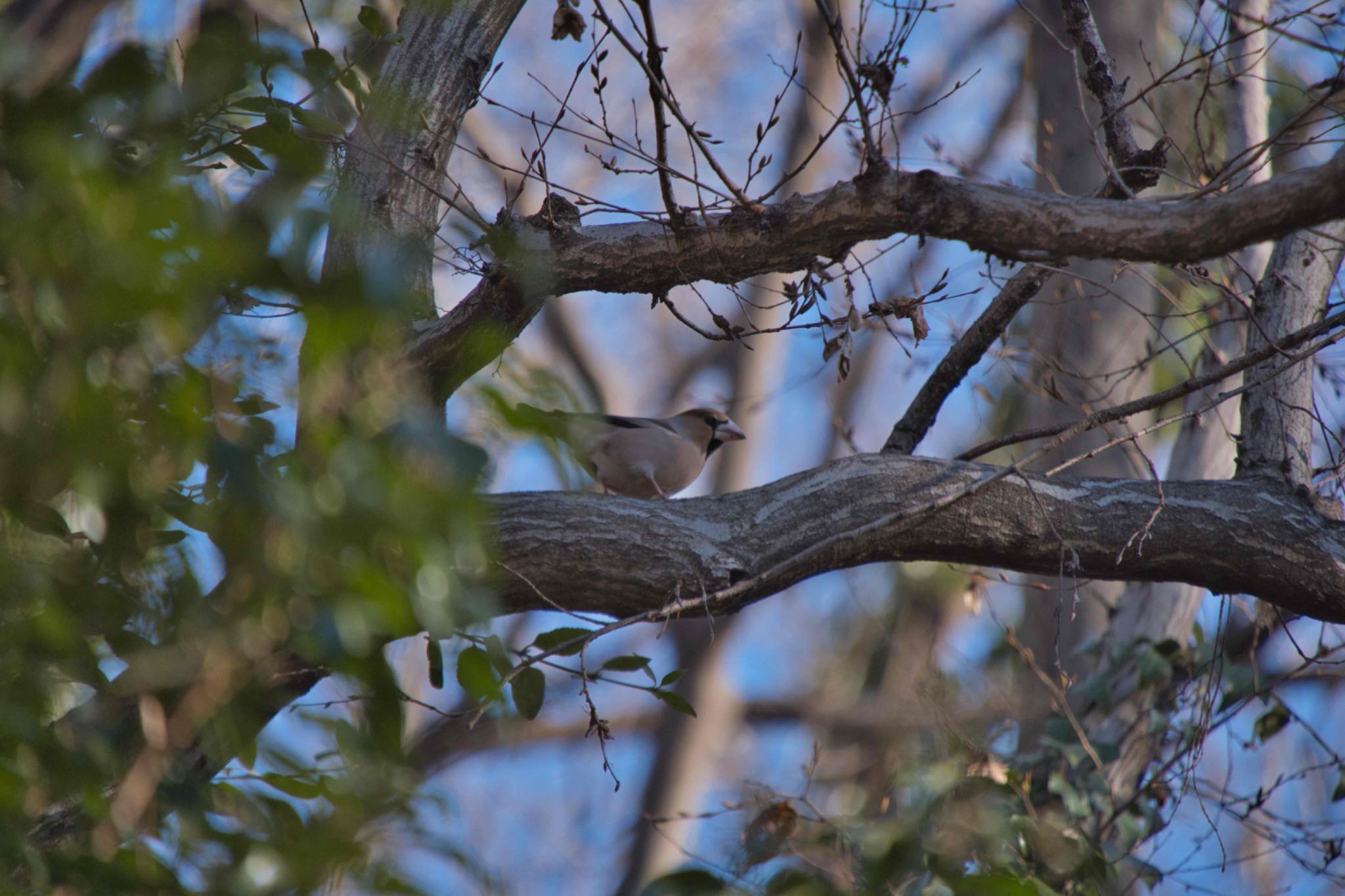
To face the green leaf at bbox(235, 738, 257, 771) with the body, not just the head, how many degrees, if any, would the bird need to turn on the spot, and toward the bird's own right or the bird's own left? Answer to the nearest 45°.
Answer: approximately 90° to the bird's own right

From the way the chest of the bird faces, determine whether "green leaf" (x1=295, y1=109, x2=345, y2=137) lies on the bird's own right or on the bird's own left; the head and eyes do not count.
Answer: on the bird's own right

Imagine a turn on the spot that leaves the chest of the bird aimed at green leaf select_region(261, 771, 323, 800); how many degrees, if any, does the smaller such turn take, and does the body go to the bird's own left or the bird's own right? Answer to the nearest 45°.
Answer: approximately 90° to the bird's own right

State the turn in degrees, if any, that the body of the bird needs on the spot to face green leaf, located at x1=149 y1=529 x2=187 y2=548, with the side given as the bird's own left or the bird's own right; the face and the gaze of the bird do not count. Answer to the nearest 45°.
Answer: approximately 90° to the bird's own right

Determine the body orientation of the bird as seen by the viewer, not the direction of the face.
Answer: to the viewer's right

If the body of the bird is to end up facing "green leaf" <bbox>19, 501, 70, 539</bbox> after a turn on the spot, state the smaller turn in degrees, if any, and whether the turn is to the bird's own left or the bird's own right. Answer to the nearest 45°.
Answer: approximately 90° to the bird's own right
